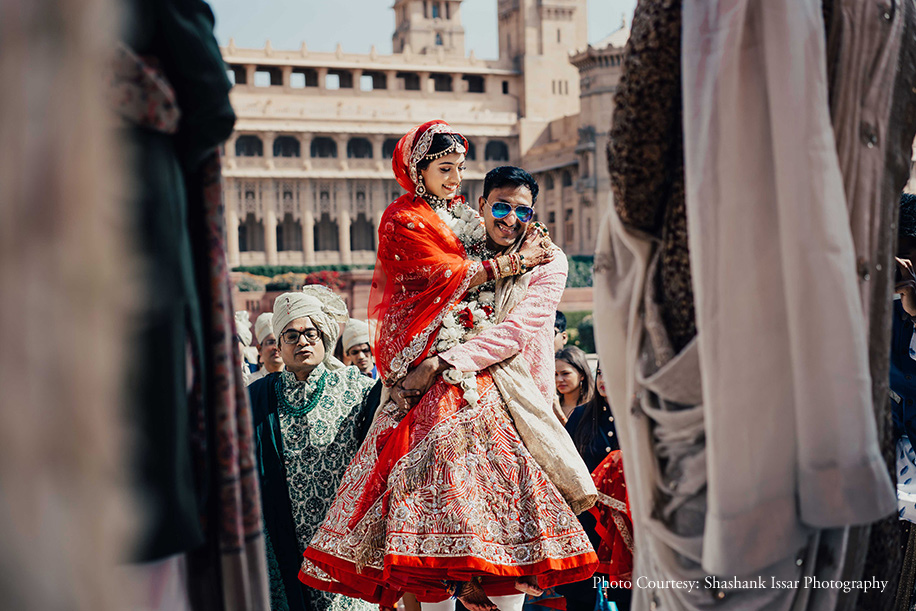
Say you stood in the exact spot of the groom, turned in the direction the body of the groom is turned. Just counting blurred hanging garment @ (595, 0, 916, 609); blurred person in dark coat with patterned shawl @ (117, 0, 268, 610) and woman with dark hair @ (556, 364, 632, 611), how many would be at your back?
1

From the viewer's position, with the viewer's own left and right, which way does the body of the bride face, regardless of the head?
facing the viewer and to the right of the viewer

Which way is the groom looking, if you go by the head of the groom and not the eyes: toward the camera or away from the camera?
toward the camera

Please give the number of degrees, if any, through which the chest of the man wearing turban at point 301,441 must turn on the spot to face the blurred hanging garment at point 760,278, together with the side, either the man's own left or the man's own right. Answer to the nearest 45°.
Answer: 0° — they already face it

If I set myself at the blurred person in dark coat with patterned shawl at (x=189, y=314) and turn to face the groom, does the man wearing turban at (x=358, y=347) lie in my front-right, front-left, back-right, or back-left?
front-left

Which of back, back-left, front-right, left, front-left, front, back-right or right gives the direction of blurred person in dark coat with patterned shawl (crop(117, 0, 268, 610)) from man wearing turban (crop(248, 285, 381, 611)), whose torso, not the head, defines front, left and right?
front

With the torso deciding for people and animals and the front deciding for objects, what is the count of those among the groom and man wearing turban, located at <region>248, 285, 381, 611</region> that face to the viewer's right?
0

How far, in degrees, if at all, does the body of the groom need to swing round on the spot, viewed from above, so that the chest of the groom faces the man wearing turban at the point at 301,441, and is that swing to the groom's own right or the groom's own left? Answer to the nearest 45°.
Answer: approximately 90° to the groom's own right

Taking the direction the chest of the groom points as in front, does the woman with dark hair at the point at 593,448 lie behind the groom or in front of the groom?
behind

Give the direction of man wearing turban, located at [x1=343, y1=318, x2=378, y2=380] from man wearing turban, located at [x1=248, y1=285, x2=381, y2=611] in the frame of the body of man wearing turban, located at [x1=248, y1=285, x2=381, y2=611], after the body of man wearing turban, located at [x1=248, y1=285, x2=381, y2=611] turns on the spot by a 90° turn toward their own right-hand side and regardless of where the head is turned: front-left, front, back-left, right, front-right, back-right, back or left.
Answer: right

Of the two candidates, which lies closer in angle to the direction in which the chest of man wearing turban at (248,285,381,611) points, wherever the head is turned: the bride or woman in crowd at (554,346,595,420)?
the bride

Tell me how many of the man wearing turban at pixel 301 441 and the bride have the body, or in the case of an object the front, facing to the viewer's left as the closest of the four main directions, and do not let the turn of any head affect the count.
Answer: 0

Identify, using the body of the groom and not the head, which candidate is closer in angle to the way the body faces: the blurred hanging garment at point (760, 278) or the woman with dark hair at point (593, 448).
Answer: the blurred hanging garment

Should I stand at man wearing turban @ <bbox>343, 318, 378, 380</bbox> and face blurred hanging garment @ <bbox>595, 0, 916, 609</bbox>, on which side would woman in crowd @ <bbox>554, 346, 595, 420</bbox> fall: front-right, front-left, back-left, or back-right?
front-left

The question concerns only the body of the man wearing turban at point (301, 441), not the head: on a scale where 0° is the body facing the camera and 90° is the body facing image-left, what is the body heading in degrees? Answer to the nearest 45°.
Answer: approximately 0°

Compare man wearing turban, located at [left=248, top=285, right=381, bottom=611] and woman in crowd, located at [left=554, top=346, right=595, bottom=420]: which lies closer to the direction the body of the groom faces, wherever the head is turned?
the man wearing turban
